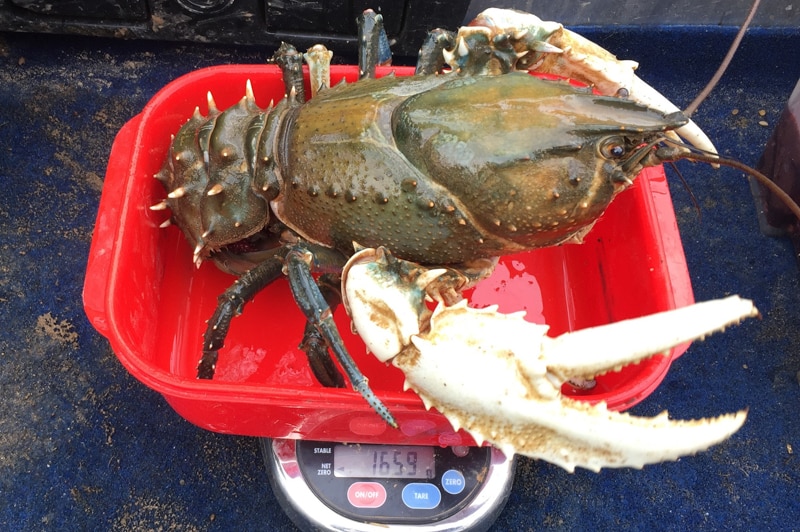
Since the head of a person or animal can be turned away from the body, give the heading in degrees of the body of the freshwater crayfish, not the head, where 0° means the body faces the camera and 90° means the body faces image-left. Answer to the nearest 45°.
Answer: approximately 270°

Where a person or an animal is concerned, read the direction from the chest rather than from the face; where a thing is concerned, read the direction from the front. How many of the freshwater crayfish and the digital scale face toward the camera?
1

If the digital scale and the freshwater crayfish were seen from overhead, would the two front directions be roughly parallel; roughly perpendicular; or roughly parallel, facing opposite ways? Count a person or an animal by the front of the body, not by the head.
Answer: roughly perpendicular

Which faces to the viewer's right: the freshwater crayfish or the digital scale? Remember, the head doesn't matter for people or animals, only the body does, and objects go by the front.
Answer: the freshwater crayfish

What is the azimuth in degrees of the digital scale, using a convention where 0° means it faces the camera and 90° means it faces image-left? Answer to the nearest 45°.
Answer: approximately 0°
